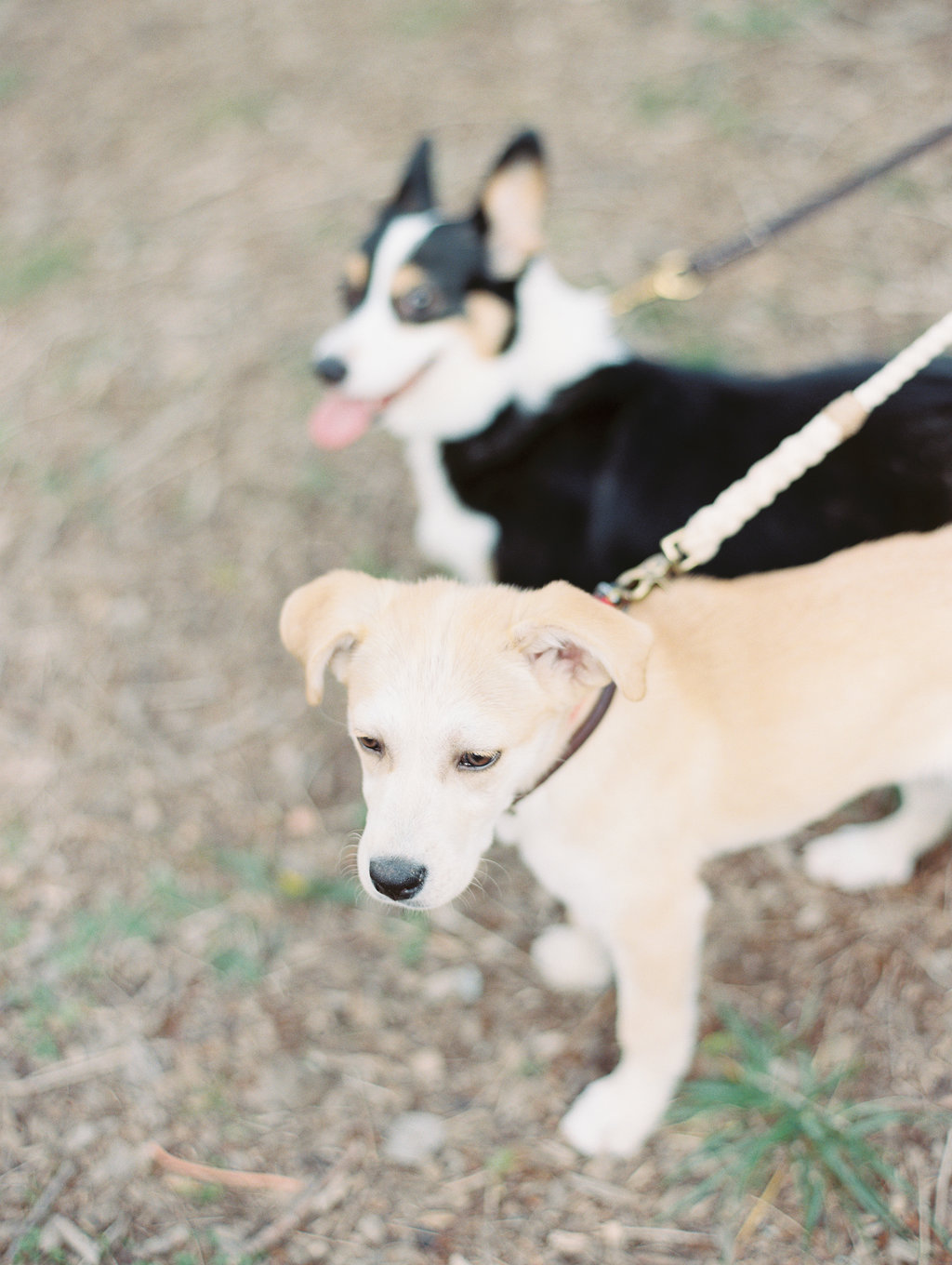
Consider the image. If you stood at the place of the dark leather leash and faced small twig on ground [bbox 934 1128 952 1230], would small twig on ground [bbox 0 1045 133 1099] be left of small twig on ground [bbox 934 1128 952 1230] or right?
right

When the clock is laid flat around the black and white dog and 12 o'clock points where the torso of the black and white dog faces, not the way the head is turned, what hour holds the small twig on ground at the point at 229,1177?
The small twig on ground is roughly at 10 o'clock from the black and white dog.

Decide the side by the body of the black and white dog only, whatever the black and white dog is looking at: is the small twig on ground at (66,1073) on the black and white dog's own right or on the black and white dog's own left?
on the black and white dog's own left

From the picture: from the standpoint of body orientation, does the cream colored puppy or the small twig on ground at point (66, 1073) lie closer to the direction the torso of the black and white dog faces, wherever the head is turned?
the small twig on ground

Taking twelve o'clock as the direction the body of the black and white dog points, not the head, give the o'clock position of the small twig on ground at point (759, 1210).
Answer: The small twig on ground is roughly at 9 o'clock from the black and white dog.

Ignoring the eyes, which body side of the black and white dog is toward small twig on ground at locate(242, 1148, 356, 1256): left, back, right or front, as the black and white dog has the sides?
left

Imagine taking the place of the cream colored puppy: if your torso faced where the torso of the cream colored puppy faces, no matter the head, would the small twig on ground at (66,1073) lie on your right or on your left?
on your right

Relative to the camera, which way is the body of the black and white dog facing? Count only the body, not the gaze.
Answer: to the viewer's left
